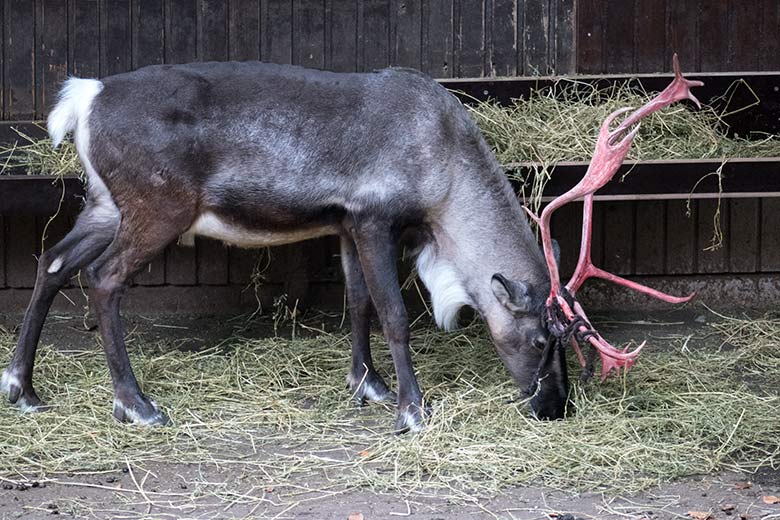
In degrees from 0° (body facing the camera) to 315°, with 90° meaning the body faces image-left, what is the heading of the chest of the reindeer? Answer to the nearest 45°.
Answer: approximately 270°
